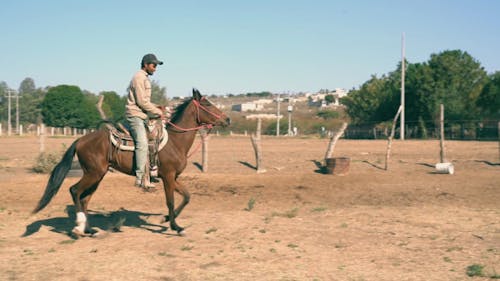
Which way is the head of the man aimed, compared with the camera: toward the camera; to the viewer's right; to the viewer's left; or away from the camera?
to the viewer's right

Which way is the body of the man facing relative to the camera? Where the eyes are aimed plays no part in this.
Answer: to the viewer's right

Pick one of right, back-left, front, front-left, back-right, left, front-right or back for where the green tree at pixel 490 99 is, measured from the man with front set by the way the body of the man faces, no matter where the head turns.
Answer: front-left

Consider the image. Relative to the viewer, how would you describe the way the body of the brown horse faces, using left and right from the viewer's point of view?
facing to the right of the viewer

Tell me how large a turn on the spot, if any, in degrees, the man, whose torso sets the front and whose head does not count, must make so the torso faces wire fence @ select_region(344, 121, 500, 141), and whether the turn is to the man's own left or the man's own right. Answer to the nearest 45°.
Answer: approximately 45° to the man's own left

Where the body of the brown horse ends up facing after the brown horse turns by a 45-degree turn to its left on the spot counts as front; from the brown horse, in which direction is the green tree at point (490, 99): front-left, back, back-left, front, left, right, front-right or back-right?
front

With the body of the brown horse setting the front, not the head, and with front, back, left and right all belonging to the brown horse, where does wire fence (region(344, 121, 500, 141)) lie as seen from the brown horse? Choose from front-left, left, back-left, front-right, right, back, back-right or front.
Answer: front-left

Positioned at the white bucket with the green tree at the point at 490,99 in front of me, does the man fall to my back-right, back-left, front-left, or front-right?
back-left
